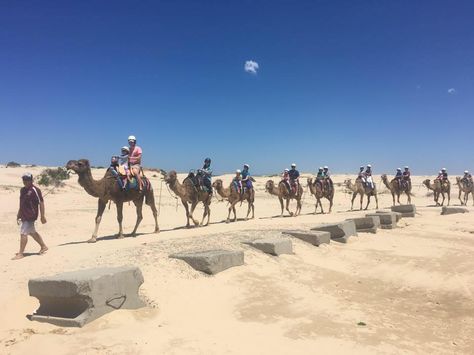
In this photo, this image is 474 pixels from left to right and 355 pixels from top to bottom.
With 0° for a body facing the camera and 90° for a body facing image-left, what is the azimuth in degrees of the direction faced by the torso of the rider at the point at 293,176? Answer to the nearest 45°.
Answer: approximately 45°

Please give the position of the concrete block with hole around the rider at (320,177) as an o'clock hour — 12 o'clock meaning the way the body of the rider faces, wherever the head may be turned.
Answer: The concrete block with hole is roughly at 11 o'clock from the rider.

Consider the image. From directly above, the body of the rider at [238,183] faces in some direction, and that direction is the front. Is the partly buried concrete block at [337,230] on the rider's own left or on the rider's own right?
on the rider's own left

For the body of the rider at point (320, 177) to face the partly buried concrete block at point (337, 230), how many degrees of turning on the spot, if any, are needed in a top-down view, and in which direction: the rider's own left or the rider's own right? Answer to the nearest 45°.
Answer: approximately 45° to the rider's own left

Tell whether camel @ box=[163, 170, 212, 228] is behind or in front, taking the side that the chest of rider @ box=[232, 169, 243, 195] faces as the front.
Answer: in front

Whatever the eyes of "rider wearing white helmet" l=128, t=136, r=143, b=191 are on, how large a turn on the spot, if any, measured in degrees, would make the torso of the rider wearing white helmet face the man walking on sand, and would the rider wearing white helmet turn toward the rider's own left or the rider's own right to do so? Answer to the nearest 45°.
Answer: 0° — they already face them

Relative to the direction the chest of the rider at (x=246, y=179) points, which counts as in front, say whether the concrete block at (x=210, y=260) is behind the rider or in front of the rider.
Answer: in front

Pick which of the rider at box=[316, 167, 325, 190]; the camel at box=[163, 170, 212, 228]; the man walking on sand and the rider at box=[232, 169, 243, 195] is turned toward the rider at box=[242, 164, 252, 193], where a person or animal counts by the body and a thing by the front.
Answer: the rider at box=[316, 167, 325, 190]

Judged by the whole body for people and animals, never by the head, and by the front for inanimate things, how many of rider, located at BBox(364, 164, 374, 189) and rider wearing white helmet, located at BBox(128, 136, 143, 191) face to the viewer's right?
0

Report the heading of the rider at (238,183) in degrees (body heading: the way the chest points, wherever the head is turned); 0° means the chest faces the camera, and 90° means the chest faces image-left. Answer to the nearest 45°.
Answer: approximately 45°

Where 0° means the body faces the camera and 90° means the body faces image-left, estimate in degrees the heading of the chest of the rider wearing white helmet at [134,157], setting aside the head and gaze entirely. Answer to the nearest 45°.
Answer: approximately 45°
